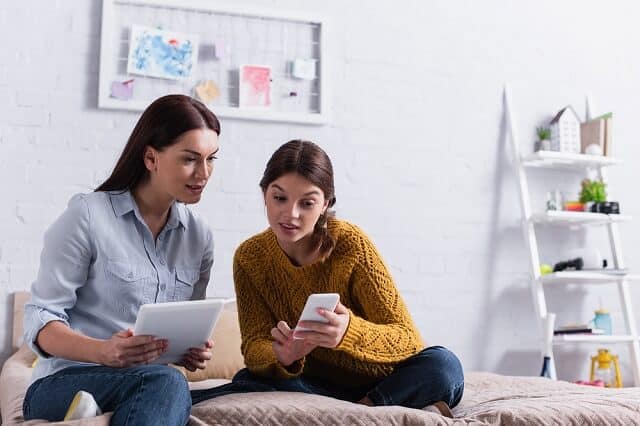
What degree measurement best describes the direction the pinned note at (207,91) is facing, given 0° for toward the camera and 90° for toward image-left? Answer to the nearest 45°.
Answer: approximately 0°

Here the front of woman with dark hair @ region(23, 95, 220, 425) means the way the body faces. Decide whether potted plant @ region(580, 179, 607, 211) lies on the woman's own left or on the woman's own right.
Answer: on the woman's own left

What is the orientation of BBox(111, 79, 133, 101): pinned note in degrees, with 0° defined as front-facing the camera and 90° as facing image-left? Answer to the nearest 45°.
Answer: approximately 0°

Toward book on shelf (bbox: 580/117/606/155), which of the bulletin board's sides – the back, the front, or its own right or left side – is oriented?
left

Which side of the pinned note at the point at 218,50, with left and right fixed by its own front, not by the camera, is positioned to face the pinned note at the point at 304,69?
left

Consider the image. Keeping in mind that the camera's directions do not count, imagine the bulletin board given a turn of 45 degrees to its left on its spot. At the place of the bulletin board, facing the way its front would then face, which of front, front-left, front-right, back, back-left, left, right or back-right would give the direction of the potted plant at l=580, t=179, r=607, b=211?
front-left
